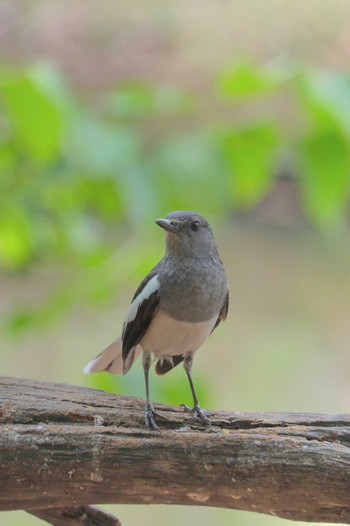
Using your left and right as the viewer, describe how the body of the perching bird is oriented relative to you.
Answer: facing the viewer and to the right of the viewer

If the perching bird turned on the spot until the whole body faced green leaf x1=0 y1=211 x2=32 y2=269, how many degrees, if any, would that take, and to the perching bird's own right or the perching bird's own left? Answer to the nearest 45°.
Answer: approximately 180°
